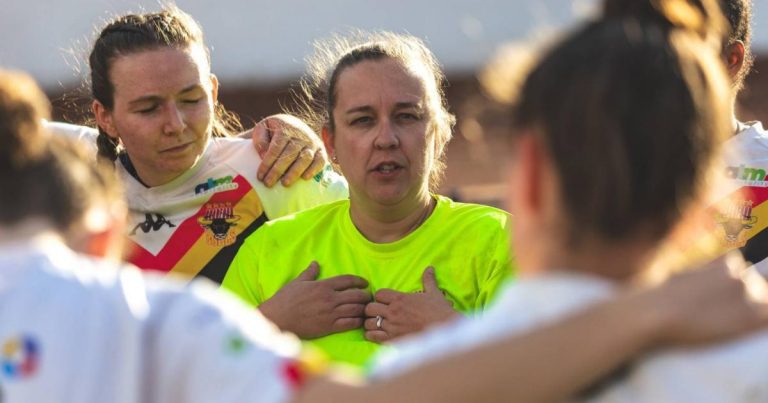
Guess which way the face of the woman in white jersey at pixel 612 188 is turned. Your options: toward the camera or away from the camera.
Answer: away from the camera

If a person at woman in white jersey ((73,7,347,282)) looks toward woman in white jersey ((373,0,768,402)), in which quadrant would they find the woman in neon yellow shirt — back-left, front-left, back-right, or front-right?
front-left

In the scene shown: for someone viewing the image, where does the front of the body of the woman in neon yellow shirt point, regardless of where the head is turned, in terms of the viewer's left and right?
facing the viewer

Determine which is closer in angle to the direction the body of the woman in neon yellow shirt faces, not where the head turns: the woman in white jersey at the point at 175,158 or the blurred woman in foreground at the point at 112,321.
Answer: the blurred woman in foreground

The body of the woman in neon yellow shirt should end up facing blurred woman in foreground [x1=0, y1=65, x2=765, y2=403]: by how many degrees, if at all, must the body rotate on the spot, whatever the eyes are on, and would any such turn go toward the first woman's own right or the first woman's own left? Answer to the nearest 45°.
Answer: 0° — they already face them

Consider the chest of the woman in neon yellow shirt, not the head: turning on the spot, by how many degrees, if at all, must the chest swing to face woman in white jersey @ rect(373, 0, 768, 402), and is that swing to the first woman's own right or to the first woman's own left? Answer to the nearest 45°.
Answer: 0° — they already face them
